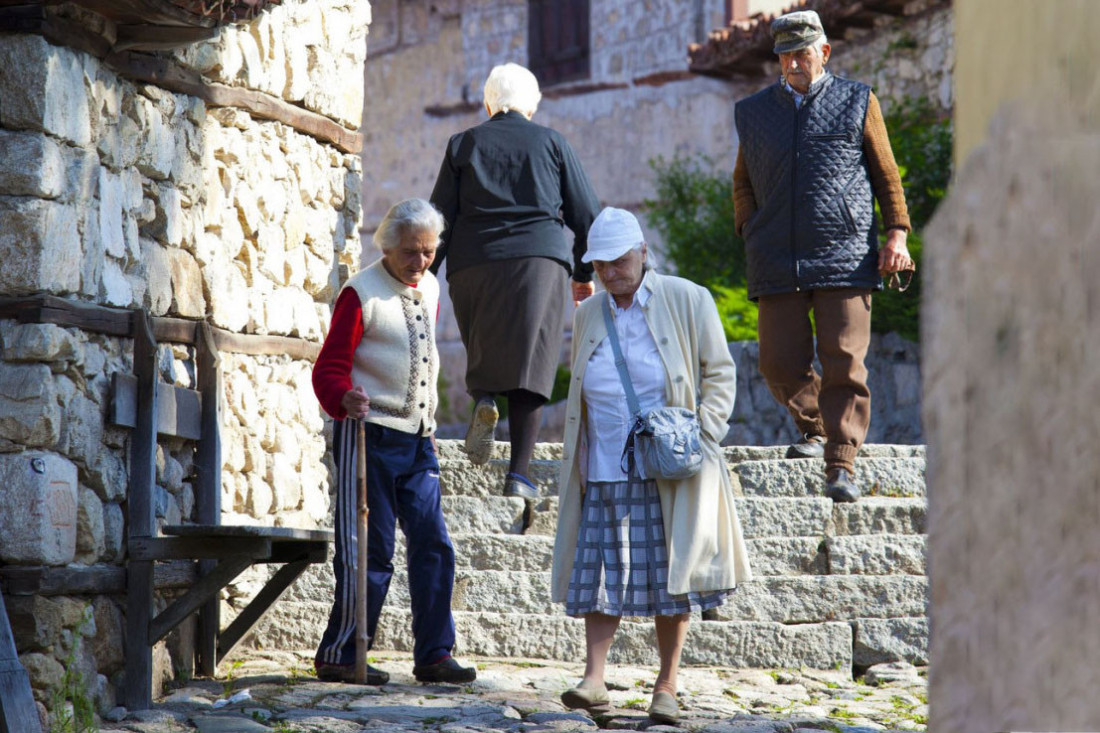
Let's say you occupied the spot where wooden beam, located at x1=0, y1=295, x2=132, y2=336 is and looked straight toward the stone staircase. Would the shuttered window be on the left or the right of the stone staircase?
left

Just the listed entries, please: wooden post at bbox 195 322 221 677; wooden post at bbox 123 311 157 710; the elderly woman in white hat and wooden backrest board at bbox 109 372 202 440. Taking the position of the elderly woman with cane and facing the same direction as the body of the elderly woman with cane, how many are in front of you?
1

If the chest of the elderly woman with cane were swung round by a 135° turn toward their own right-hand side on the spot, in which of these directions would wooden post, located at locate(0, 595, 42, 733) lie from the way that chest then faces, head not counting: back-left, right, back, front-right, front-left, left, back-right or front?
front-left

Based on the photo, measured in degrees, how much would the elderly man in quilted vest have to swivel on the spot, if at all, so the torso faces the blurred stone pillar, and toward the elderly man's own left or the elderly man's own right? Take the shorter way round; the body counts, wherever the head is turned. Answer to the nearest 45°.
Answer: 0° — they already face it

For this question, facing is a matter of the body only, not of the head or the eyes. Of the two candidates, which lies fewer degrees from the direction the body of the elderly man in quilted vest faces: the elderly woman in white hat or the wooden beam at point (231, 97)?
the elderly woman in white hat

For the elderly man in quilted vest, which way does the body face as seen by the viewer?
toward the camera

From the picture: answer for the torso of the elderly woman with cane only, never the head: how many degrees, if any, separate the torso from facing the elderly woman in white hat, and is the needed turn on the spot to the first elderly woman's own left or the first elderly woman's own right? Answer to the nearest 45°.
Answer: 0° — they already face them

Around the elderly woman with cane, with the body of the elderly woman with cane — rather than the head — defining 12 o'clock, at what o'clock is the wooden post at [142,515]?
The wooden post is roughly at 4 o'clock from the elderly woman with cane.

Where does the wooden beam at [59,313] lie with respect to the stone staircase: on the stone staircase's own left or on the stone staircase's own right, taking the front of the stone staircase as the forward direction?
on the stone staircase's own right

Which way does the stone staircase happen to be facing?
toward the camera

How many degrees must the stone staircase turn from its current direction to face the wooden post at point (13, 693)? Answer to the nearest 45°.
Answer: approximately 45° to its right
